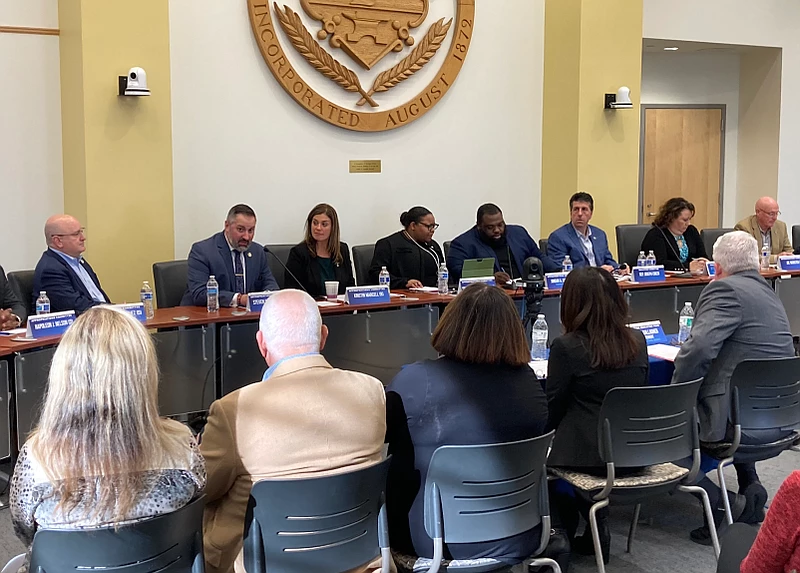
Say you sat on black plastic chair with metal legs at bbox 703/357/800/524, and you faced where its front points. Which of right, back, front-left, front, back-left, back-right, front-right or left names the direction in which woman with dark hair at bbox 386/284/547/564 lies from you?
left

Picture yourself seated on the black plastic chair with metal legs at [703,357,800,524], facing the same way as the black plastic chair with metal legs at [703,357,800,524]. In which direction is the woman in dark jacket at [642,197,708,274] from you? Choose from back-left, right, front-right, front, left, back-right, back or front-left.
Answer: front-right

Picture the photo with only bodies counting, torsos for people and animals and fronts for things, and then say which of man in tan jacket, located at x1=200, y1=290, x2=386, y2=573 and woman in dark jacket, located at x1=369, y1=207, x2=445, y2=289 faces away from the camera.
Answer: the man in tan jacket

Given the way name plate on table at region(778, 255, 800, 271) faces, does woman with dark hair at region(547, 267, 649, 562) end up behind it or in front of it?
in front

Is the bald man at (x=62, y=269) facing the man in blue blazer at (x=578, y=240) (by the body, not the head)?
no

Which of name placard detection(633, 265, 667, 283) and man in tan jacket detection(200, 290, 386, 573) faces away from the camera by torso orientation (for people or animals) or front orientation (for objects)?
the man in tan jacket

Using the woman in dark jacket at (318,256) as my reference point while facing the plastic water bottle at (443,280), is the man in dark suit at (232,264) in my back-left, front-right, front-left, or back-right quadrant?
back-right

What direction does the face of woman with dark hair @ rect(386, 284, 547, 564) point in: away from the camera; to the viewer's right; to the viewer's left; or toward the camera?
away from the camera

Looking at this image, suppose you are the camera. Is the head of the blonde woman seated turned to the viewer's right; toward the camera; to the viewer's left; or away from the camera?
away from the camera

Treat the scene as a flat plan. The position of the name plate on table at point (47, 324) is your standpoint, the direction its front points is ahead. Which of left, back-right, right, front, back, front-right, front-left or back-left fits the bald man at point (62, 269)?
back-left

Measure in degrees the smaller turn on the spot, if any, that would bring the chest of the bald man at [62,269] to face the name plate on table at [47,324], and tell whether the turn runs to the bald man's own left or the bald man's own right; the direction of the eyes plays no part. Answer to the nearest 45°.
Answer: approximately 45° to the bald man's own right

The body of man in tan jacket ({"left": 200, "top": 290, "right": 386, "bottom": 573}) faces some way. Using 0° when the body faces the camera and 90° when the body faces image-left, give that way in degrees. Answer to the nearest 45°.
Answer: approximately 180°

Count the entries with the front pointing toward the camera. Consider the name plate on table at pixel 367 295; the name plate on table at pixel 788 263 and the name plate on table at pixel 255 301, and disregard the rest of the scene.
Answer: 3

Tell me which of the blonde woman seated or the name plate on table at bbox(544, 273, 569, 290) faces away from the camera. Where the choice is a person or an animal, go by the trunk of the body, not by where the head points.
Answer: the blonde woman seated

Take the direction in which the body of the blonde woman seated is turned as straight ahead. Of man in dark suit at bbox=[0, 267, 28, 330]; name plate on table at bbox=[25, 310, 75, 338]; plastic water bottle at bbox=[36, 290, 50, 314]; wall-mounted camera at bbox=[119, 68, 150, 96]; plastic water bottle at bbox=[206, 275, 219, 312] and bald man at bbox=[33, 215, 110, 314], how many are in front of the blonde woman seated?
6

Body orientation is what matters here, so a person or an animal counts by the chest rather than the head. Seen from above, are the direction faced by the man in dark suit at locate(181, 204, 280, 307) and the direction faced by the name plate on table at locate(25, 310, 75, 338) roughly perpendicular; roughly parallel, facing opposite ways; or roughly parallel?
roughly parallel

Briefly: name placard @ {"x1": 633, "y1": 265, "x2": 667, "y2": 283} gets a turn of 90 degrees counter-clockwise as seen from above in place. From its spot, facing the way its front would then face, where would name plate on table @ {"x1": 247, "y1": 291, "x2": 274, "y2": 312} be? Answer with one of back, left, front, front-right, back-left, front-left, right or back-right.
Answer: back-right

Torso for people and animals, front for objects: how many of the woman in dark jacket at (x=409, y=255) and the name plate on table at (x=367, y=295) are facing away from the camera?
0

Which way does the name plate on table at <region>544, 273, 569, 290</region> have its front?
toward the camera

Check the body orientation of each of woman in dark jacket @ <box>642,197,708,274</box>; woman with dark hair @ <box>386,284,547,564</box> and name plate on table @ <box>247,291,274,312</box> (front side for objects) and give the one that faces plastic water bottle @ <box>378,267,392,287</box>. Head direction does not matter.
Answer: the woman with dark hair

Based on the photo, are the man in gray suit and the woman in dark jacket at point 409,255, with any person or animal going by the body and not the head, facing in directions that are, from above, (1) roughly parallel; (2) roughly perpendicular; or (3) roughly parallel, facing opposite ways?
roughly parallel, facing opposite ways

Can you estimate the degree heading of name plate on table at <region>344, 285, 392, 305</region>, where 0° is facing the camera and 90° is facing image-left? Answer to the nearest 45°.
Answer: approximately 0°

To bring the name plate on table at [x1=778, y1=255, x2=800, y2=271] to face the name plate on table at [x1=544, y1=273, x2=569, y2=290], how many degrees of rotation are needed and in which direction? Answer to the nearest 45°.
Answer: approximately 45° to its right

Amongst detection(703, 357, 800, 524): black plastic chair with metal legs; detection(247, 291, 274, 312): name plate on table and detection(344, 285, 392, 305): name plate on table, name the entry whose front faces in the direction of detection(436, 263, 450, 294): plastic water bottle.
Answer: the black plastic chair with metal legs
